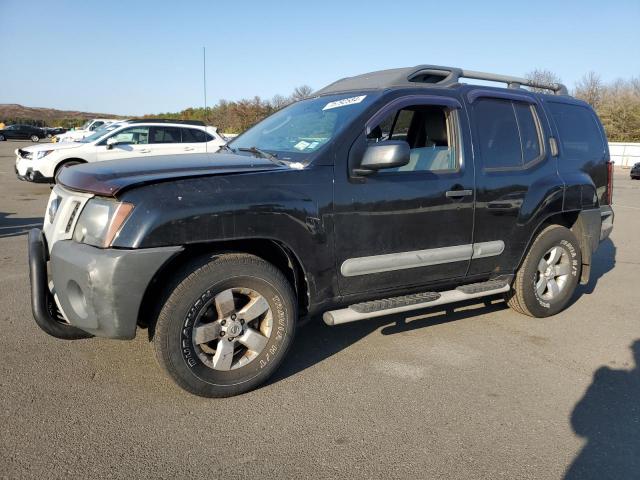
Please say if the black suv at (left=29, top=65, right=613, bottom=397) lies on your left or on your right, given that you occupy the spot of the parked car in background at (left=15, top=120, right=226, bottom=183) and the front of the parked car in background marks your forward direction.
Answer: on your left

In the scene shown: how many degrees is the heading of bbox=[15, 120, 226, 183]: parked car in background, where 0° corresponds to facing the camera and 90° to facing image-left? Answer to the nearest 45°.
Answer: approximately 45°

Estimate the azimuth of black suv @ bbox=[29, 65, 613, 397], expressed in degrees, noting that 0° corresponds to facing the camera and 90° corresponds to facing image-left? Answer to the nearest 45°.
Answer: approximately 45°

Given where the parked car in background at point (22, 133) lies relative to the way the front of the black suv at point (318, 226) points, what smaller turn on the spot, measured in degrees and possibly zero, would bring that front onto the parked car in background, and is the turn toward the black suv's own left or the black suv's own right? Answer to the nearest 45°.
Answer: approximately 90° to the black suv's own right
